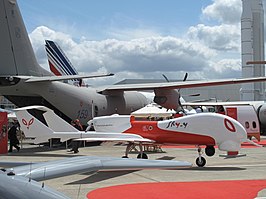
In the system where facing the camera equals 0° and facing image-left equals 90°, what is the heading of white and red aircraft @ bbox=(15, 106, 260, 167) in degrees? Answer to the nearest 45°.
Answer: approximately 270°

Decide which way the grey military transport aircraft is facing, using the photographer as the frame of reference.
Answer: facing away from the viewer and to the right of the viewer

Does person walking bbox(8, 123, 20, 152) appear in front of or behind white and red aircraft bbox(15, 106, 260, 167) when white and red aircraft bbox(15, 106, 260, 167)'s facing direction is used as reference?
behind

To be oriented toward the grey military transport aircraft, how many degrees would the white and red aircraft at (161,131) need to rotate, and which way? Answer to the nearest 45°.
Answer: approximately 135° to its left

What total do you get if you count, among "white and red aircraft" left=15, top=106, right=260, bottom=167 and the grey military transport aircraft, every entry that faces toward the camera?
0
